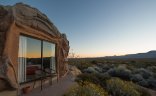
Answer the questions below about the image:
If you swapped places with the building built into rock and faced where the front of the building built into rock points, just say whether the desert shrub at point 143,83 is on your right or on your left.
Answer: on your left

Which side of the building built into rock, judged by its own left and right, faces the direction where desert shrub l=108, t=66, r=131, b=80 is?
left

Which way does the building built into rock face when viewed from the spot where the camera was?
facing the viewer and to the right of the viewer
